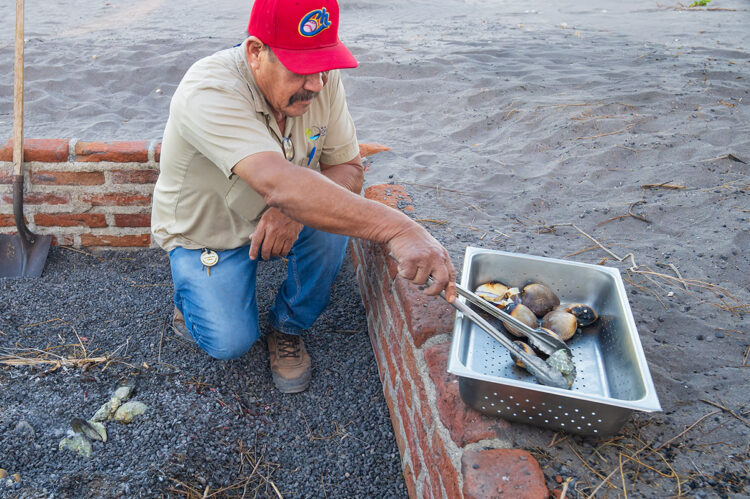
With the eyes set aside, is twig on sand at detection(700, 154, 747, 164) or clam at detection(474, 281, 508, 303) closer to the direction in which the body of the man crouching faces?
the clam

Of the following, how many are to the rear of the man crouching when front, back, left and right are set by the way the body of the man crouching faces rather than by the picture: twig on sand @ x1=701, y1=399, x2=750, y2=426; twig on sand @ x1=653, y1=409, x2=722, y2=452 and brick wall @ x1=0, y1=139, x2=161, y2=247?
1

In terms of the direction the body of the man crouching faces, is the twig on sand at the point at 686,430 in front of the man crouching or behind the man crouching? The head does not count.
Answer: in front

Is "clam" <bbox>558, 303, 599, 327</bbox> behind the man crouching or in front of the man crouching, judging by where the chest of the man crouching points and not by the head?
in front

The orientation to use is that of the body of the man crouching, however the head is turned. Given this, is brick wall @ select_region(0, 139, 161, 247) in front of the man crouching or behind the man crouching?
behind

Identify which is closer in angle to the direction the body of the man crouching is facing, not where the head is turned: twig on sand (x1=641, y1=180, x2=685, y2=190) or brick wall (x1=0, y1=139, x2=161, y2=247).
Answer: the twig on sand

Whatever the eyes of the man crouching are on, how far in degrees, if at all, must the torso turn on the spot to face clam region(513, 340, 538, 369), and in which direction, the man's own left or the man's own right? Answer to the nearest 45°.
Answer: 0° — they already face it

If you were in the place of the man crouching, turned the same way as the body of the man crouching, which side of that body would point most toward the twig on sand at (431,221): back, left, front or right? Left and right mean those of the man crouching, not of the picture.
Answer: left

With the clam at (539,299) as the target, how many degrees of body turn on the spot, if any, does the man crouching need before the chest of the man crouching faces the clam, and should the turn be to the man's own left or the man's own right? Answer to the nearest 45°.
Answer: approximately 45° to the man's own left

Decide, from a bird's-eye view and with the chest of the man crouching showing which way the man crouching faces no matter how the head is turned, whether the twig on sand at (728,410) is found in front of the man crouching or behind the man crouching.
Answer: in front

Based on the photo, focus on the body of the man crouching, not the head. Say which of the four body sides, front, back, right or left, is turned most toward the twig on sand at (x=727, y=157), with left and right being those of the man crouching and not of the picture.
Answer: left

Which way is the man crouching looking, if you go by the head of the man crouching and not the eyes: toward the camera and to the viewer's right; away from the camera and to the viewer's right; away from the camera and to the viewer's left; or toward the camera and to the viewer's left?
toward the camera and to the viewer's right

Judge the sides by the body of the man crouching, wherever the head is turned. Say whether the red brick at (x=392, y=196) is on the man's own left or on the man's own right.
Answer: on the man's own left

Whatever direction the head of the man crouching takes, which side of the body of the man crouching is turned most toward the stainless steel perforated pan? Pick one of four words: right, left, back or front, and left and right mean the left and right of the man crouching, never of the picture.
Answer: front
